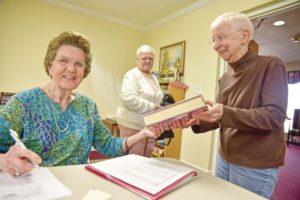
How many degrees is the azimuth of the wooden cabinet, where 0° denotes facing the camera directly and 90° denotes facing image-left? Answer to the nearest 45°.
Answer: approximately 45°

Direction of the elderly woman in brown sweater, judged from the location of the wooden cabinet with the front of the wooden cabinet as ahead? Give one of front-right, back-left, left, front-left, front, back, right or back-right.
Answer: front-left

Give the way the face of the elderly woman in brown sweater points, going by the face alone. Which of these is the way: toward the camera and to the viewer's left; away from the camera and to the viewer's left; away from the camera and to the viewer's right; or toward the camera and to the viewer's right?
toward the camera and to the viewer's left

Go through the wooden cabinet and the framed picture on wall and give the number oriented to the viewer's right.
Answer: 0

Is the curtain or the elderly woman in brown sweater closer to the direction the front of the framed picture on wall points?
the elderly woman in brown sweater

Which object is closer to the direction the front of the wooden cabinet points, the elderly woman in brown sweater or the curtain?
the elderly woman in brown sweater

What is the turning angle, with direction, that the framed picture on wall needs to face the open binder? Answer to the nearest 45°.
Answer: approximately 45° to its left
